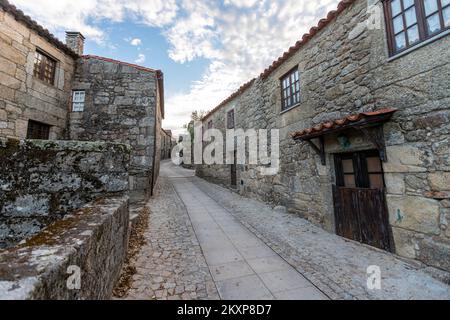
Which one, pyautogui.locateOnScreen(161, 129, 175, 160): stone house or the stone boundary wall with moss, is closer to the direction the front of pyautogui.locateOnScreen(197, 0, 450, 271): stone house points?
the stone boundary wall with moss

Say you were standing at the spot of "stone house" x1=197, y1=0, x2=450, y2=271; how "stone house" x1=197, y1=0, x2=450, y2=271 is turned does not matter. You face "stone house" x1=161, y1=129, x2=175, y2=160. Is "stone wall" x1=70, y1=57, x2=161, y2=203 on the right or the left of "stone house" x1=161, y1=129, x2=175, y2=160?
left

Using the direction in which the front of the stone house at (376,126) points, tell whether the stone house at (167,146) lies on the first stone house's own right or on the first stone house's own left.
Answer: on the first stone house's own right

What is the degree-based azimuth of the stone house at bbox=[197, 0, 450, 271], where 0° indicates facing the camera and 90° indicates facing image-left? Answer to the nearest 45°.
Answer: approximately 45°

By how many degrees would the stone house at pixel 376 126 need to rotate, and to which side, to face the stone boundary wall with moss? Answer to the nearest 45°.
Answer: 0° — it already faces it

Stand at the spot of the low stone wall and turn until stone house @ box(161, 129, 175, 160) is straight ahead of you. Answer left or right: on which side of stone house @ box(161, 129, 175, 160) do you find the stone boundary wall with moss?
left

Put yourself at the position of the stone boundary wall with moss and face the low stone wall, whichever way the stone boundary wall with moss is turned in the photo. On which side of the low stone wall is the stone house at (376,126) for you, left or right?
left

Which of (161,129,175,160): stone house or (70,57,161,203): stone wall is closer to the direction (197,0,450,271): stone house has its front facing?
the stone wall

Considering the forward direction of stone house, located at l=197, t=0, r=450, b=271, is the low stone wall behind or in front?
in front
